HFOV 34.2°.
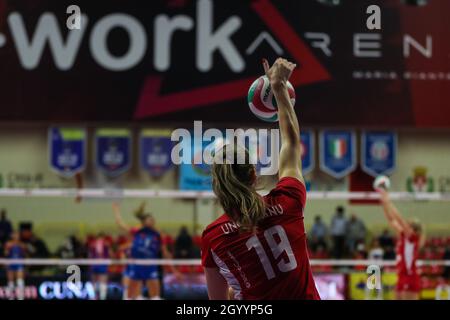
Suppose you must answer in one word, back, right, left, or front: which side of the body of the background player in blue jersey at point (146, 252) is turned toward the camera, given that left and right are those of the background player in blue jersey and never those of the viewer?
front

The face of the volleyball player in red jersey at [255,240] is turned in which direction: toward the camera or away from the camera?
away from the camera

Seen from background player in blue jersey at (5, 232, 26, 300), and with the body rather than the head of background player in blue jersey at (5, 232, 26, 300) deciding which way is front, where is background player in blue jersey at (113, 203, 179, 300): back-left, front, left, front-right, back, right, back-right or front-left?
front-left

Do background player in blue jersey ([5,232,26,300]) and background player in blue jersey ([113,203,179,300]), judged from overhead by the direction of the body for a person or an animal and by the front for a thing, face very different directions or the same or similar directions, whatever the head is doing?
same or similar directions

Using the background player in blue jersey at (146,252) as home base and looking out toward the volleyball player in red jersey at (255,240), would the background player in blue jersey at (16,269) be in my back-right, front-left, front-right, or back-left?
back-right

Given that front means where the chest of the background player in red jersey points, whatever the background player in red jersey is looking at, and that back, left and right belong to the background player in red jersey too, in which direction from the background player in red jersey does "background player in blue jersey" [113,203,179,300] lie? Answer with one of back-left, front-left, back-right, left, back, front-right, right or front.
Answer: front

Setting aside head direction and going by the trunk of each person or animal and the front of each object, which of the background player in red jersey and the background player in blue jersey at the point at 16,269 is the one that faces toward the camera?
the background player in blue jersey

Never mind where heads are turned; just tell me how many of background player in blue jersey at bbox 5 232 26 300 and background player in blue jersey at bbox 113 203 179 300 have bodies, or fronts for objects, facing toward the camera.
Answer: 2

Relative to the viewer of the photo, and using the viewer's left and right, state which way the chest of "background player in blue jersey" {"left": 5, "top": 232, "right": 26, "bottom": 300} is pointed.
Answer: facing the viewer

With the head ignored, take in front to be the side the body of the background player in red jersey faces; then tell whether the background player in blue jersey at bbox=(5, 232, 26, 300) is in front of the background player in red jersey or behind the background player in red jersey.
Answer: in front

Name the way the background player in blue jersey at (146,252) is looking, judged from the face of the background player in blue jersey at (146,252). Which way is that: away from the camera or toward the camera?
toward the camera

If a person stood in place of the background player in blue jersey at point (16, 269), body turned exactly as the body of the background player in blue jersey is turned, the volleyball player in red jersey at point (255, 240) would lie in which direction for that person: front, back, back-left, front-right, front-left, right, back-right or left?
front

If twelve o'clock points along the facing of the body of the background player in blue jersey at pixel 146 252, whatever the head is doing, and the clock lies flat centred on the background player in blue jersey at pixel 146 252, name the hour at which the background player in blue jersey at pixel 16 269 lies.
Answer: the background player in blue jersey at pixel 16 269 is roughly at 4 o'clock from the background player in blue jersey at pixel 146 252.
